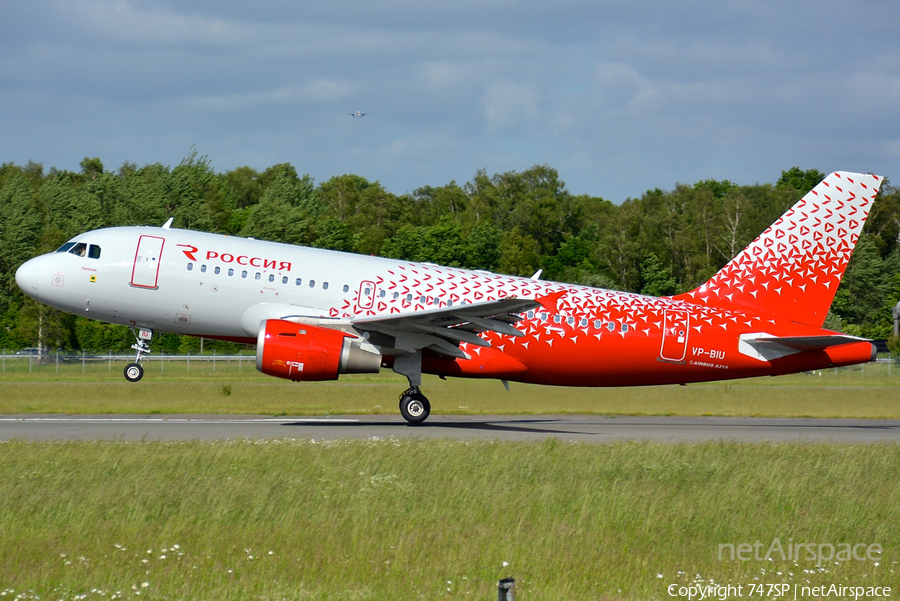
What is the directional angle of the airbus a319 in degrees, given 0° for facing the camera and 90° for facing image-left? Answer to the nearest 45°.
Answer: approximately 90°
